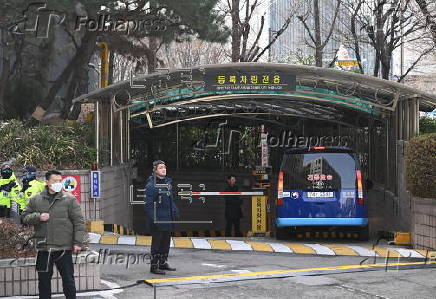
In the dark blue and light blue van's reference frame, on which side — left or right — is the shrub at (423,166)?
on its right

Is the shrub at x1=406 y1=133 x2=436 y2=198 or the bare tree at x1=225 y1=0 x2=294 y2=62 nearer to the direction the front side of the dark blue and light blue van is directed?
the bare tree

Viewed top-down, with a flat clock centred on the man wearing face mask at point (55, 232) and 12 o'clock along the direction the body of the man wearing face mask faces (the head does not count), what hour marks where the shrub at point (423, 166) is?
The shrub is roughly at 8 o'clock from the man wearing face mask.

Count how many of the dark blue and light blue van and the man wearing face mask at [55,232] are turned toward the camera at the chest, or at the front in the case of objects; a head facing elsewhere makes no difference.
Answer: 1

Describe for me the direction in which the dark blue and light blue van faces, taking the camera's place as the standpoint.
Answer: facing away from the viewer

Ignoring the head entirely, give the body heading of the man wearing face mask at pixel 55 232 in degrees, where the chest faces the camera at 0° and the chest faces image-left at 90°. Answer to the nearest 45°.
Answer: approximately 0°

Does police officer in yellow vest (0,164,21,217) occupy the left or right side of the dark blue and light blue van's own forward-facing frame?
on its left

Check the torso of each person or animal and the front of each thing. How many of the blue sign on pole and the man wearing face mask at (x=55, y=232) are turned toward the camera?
2

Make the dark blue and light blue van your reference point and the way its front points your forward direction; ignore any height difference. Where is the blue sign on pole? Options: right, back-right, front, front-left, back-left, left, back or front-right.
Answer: left

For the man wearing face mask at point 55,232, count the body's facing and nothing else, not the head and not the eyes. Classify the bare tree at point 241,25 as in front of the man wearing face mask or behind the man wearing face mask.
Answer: behind

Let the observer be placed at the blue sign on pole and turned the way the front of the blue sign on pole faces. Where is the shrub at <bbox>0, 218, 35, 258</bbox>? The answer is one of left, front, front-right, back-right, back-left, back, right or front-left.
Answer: front

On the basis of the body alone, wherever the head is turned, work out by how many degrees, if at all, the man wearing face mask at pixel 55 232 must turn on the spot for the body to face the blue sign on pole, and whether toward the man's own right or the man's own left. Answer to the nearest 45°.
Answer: approximately 180°

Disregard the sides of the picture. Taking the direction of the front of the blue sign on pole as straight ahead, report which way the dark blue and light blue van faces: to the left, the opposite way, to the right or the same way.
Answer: the opposite way

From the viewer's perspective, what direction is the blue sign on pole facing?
toward the camera
